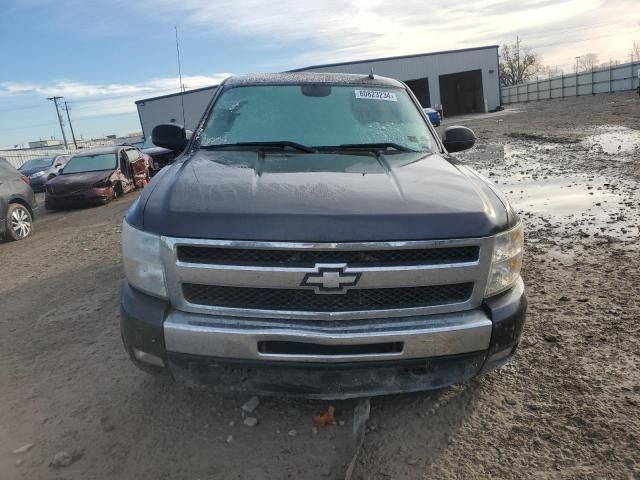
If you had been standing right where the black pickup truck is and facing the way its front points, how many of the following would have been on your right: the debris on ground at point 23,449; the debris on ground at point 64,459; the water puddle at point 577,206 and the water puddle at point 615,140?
2

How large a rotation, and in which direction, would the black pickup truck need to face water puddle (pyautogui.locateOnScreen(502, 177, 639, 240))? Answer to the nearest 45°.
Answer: approximately 135° to its left

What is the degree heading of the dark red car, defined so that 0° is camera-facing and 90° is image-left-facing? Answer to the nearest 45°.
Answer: approximately 45°

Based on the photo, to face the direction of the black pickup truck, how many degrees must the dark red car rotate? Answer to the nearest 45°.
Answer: approximately 45° to its left

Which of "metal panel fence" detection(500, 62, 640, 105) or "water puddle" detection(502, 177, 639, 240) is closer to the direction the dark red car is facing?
the water puddle

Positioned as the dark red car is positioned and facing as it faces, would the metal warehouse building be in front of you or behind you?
behind

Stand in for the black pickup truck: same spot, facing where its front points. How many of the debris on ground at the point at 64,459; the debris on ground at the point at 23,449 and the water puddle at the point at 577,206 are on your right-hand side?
2

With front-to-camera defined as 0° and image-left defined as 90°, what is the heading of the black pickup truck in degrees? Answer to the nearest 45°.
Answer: approximately 0°
